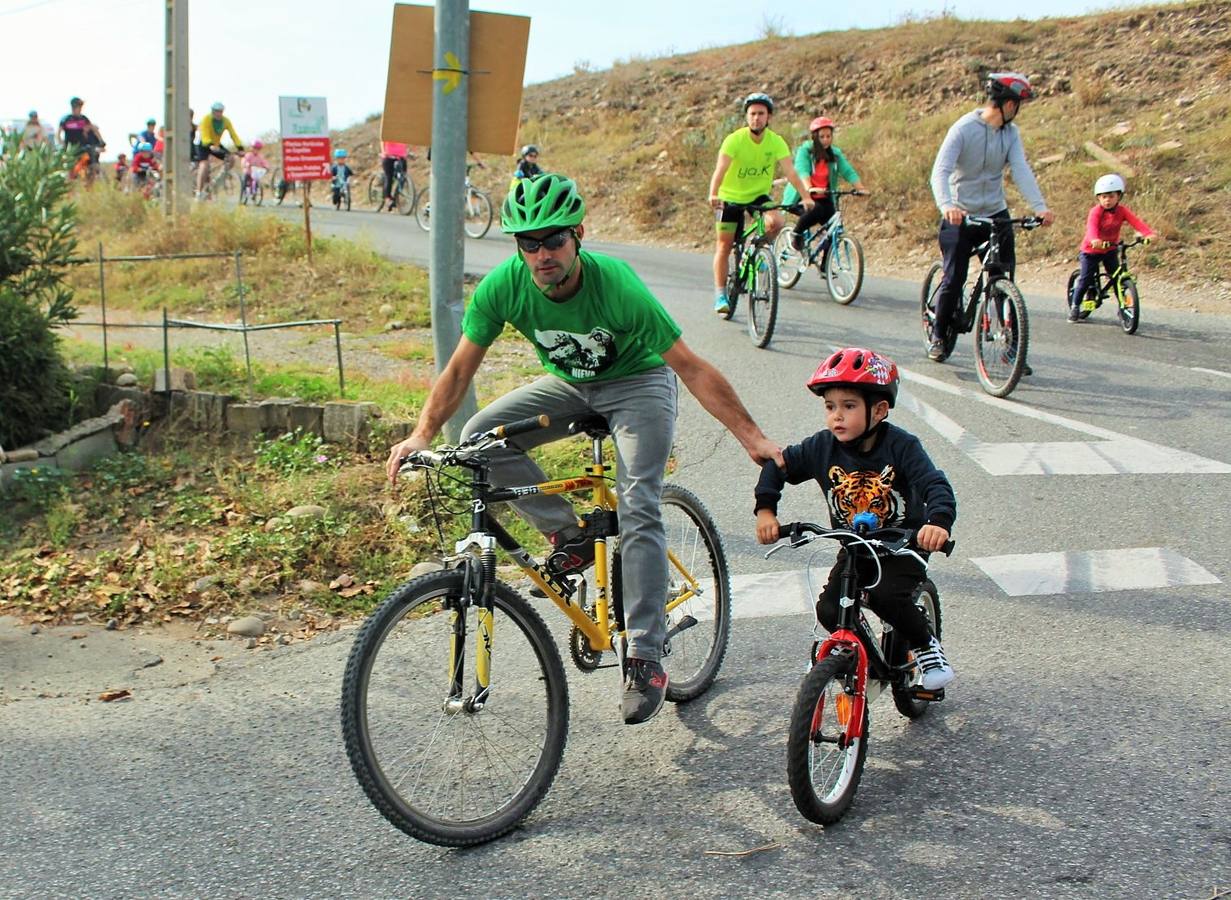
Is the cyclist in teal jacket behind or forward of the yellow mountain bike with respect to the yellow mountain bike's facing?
behind

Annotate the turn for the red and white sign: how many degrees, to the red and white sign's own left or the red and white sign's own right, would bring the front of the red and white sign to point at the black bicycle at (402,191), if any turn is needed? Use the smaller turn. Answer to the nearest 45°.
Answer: approximately 180°

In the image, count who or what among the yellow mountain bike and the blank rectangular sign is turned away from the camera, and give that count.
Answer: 1

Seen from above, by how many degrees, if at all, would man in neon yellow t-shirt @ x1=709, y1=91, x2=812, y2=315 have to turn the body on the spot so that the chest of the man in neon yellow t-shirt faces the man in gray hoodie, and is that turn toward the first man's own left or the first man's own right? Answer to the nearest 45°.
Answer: approximately 45° to the first man's own left

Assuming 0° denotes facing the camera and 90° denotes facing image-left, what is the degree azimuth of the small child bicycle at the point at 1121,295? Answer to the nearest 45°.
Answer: approximately 315°

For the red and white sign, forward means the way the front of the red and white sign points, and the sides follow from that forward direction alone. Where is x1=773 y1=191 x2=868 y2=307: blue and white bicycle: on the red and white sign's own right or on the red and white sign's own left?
on the red and white sign's own left

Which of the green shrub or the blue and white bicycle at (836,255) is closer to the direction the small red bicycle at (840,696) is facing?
the green shrub

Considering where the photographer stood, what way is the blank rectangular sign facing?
facing away from the viewer

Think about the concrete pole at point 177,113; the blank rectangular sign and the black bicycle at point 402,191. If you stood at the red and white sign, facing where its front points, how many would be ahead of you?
1

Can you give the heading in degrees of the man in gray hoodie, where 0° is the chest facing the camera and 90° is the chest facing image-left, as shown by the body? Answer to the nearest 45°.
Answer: approximately 315°
